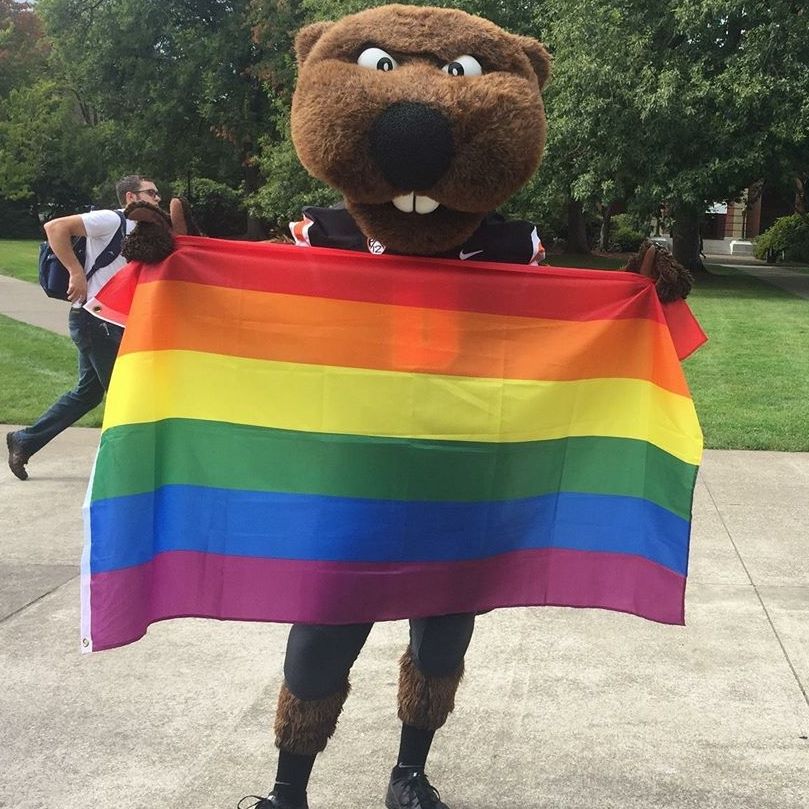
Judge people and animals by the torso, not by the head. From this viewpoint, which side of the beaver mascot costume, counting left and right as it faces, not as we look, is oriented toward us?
front

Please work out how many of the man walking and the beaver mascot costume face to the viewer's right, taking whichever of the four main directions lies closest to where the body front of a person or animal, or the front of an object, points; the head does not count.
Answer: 1

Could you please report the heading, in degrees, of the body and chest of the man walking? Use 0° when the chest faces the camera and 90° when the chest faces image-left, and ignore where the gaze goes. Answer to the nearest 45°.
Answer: approximately 270°

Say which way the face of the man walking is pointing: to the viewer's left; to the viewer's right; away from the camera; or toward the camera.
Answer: to the viewer's right

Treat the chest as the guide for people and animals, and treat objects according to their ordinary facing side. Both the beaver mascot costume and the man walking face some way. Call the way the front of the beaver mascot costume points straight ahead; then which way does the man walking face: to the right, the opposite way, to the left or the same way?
to the left

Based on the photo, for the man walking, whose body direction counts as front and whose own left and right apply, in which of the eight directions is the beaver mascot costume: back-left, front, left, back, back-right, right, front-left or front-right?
right

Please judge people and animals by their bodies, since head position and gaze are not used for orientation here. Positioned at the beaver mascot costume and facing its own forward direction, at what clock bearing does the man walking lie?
The man walking is roughly at 5 o'clock from the beaver mascot costume.
